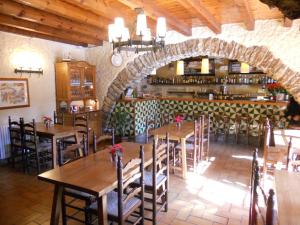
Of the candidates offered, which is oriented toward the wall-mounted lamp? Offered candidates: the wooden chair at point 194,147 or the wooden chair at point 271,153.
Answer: the wooden chair at point 194,147

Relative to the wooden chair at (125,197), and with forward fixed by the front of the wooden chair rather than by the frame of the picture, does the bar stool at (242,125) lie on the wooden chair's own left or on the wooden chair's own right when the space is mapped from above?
on the wooden chair's own right

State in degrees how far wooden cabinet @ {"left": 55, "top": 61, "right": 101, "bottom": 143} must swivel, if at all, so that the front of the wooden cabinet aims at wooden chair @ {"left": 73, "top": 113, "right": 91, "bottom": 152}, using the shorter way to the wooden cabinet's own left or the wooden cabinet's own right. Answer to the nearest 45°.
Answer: approximately 45° to the wooden cabinet's own right

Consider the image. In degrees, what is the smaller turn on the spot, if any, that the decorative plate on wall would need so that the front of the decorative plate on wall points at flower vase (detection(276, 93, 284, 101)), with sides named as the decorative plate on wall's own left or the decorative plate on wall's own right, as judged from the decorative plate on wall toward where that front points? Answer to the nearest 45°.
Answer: approximately 90° to the decorative plate on wall's own left

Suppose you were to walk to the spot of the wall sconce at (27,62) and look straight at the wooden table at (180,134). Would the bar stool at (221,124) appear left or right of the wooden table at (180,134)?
left

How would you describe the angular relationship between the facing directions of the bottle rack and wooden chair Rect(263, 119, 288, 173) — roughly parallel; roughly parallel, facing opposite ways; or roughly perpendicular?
roughly perpendicular

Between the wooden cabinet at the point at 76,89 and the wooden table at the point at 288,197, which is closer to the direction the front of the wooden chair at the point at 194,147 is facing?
the wooden cabinet

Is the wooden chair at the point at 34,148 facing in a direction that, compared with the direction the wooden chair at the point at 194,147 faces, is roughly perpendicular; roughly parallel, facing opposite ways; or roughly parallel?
roughly perpendicular
